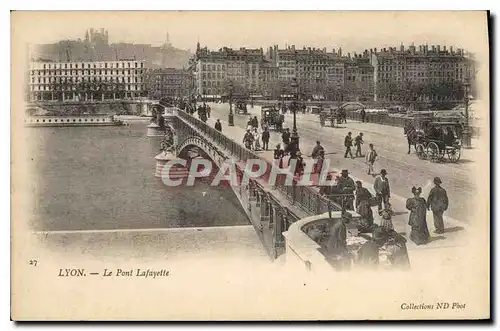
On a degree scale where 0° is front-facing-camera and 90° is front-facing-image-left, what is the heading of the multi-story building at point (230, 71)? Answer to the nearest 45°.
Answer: approximately 0°

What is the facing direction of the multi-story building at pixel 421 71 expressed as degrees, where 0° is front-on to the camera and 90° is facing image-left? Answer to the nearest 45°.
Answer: approximately 0°
